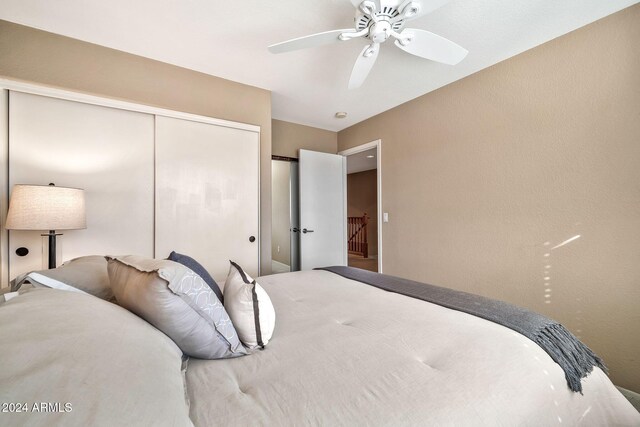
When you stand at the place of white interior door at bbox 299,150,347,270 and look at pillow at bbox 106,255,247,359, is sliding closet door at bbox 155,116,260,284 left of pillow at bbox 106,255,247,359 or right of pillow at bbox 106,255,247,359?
right

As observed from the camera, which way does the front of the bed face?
facing away from the viewer and to the right of the viewer

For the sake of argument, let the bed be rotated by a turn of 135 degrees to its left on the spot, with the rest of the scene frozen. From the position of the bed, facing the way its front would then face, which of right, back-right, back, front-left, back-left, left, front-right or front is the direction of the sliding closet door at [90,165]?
front-right

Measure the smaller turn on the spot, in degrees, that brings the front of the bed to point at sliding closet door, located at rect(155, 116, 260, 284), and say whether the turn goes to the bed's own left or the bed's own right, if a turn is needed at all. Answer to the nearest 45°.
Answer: approximately 90° to the bed's own left
